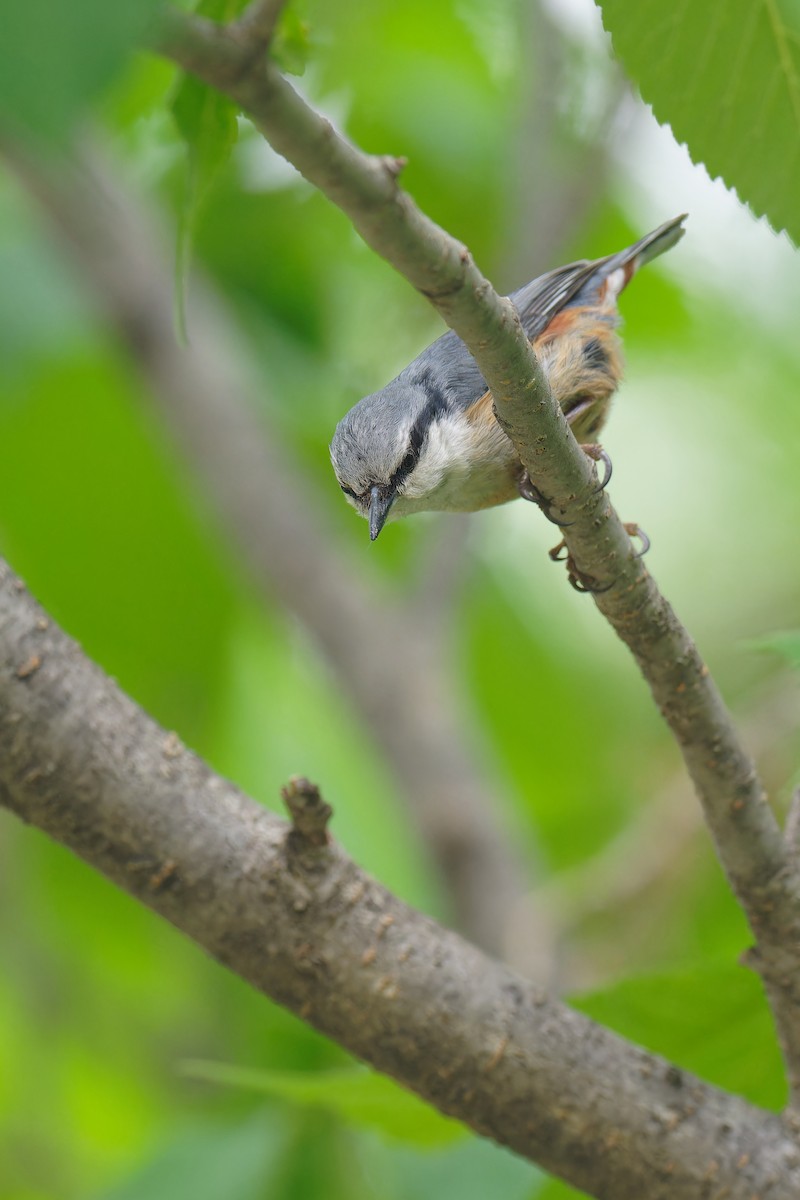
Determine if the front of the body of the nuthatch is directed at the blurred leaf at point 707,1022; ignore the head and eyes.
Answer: no

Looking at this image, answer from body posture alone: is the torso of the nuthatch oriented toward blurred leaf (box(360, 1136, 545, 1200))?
no

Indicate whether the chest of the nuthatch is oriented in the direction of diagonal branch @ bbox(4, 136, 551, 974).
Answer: no

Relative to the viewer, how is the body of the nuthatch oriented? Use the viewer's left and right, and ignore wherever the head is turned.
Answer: facing the viewer and to the left of the viewer

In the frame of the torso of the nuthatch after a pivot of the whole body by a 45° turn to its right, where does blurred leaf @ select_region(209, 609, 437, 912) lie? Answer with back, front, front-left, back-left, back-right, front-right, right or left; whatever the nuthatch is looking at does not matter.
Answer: right
